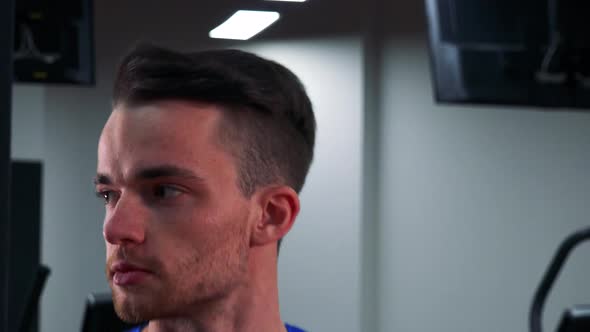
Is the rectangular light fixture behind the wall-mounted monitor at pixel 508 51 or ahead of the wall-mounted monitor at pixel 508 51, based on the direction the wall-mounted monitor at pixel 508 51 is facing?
behind

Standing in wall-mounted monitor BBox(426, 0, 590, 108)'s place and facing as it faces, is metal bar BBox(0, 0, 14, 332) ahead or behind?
ahead

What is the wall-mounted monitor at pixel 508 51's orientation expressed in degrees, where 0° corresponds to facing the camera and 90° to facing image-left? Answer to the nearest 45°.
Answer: approximately 0°

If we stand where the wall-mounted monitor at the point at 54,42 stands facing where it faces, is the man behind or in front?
in front
